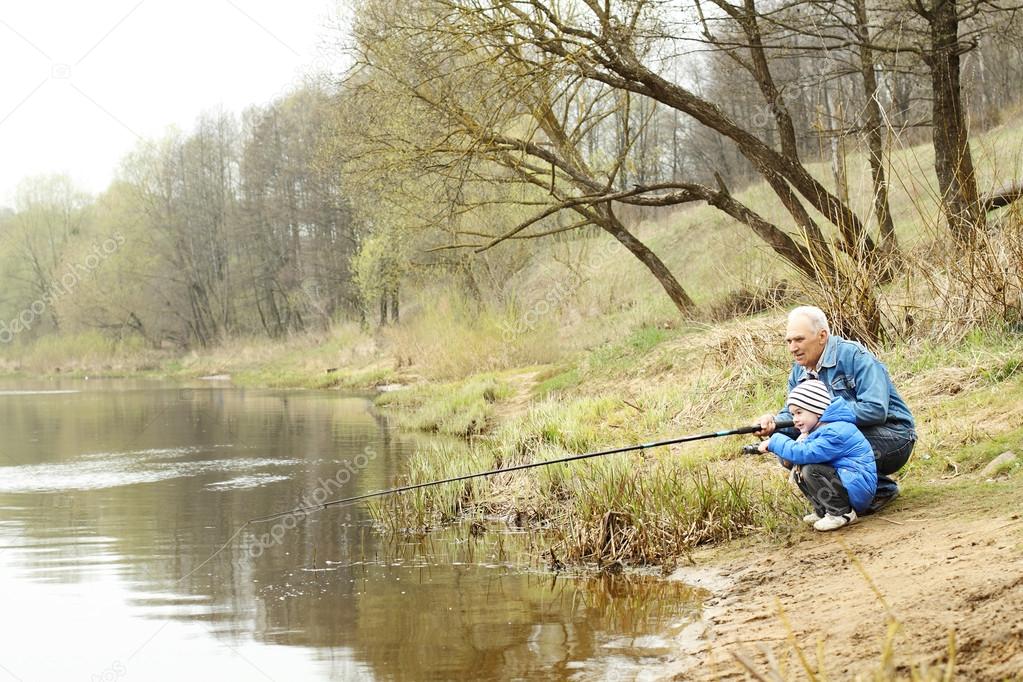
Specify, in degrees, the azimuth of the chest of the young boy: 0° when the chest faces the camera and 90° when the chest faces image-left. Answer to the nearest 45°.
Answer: approximately 90°
